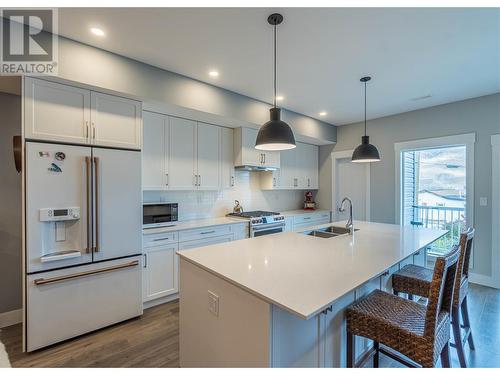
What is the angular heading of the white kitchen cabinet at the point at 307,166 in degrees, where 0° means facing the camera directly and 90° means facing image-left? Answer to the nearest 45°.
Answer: approximately 315°

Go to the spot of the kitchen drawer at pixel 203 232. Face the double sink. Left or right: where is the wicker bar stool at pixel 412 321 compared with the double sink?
right

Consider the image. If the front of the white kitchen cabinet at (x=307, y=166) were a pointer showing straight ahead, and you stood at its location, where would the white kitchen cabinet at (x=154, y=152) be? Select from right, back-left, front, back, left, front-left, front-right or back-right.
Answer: right

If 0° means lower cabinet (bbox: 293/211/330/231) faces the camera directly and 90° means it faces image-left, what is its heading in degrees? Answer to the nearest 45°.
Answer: approximately 315°

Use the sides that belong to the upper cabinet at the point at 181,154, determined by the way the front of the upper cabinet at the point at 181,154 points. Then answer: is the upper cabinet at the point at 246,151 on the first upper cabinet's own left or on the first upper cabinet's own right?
on the first upper cabinet's own left

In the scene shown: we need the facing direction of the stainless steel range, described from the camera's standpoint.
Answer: facing the viewer and to the right of the viewer

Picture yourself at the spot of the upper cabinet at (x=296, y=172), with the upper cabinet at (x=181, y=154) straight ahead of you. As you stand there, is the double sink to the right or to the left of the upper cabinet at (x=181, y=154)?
left
